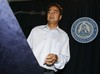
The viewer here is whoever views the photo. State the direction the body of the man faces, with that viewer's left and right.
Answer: facing the viewer
